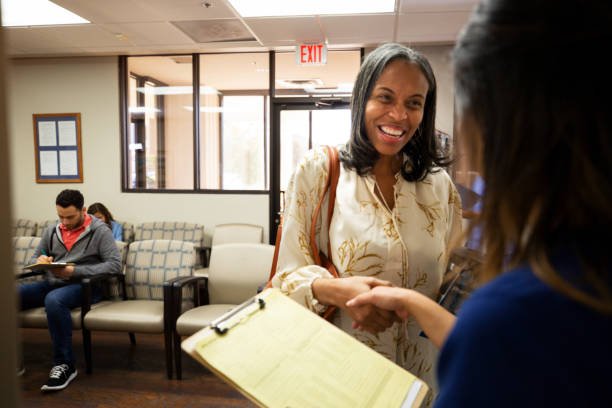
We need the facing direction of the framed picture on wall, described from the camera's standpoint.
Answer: facing the viewer

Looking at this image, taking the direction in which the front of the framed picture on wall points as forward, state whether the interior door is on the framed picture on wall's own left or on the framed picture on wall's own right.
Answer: on the framed picture on wall's own left

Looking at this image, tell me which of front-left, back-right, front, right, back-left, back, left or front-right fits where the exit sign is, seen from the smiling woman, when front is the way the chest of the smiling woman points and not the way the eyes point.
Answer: back

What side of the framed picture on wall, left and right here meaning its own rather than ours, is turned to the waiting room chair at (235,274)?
left

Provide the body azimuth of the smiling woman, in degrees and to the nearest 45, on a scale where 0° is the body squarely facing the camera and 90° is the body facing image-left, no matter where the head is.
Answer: approximately 0°

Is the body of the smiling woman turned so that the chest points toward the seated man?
no

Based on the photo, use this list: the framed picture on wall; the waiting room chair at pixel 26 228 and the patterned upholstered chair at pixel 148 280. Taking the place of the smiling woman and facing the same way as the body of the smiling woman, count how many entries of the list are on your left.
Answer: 0

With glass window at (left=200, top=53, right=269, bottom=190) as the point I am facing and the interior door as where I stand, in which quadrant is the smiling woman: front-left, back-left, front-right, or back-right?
back-left

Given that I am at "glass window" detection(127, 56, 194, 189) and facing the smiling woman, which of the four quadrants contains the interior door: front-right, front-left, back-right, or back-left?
front-left

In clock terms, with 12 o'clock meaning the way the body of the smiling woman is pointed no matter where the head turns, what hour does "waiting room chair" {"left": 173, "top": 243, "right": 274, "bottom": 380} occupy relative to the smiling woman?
The waiting room chair is roughly at 5 o'clock from the smiling woman.

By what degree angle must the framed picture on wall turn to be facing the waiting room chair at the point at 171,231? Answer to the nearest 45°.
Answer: approximately 45° to its left

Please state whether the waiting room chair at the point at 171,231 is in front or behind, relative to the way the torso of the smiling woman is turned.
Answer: behind

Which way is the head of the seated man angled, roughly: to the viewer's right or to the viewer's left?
to the viewer's left

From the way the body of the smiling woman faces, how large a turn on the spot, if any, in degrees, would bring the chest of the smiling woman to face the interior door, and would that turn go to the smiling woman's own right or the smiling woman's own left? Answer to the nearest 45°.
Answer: approximately 180°

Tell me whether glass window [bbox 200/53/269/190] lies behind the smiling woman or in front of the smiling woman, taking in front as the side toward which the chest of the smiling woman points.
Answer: behind

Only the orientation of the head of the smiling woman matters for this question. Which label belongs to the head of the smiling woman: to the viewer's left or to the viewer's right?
to the viewer's right
